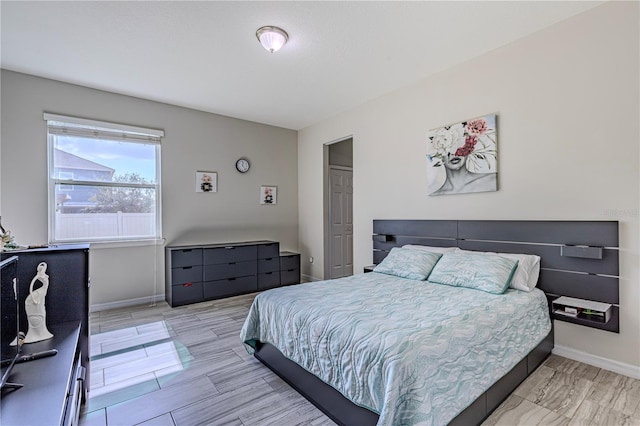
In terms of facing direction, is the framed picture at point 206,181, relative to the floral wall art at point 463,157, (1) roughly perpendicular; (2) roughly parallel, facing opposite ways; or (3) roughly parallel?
roughly perpendicular

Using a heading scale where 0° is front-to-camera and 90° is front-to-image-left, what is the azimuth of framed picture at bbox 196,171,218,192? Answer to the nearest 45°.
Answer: approximately 0°

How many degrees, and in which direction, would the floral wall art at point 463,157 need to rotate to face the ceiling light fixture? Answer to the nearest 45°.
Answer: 0° — it already faces it

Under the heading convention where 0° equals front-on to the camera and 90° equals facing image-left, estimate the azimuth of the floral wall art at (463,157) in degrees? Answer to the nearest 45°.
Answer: approximately 45°

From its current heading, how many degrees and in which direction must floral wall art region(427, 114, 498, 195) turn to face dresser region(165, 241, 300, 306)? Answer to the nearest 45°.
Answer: approximately 45° to its right

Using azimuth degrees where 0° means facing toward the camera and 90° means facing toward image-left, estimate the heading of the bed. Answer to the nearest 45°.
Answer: approximately 45°

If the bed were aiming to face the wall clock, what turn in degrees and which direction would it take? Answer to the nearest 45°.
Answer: approximately 90° to its right

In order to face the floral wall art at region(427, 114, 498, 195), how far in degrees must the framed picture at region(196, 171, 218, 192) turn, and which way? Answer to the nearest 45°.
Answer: approximately 45° to its left

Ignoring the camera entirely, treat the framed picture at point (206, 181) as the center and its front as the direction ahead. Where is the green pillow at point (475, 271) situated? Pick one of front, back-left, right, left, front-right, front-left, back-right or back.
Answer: front-left

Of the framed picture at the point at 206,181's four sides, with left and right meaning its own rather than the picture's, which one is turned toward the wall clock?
left

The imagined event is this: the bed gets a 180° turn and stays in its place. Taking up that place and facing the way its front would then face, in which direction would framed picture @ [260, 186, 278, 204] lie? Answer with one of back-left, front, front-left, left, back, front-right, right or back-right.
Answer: left

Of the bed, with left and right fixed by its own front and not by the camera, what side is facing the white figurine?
front
